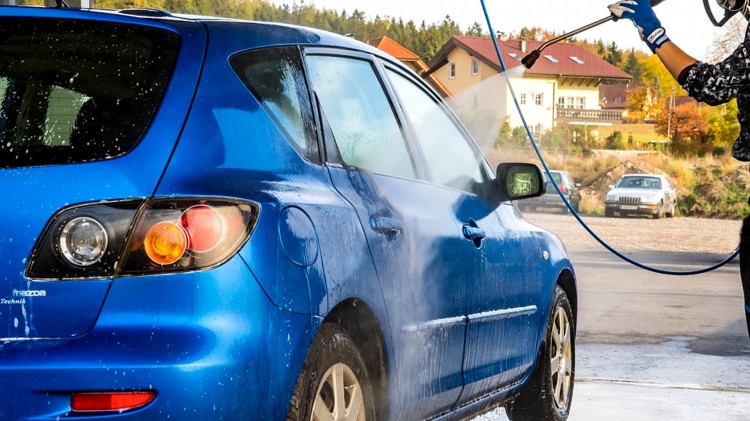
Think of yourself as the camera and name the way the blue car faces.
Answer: facing away from the viewer and to the right of the viewer

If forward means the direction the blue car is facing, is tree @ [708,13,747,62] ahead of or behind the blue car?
ahead
